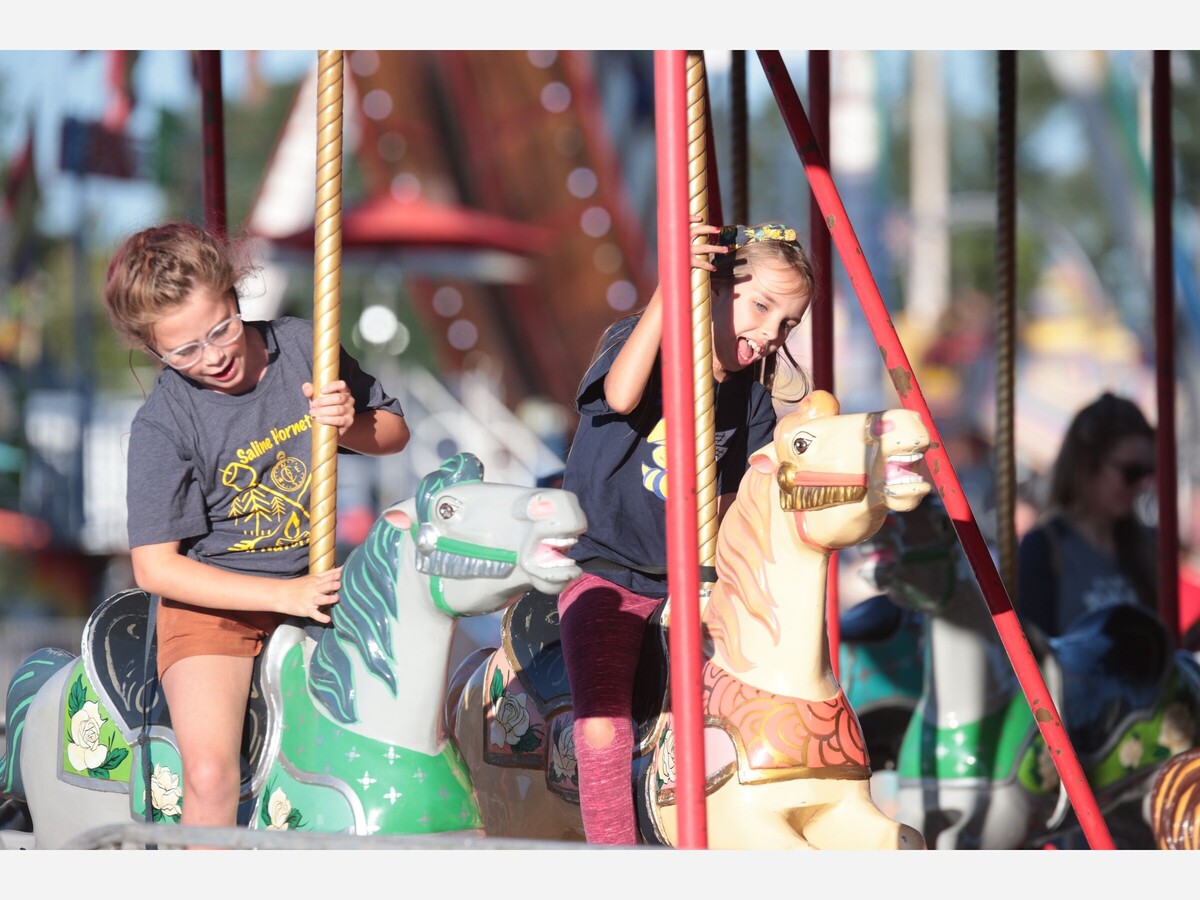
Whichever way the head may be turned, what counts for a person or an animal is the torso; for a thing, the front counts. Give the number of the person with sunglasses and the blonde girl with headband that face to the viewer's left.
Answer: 0

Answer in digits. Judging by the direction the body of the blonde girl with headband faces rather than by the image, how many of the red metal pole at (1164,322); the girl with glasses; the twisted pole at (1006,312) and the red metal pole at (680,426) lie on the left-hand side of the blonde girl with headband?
2

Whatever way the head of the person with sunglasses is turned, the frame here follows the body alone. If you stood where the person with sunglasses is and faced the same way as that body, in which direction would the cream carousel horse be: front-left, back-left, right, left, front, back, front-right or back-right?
front-right

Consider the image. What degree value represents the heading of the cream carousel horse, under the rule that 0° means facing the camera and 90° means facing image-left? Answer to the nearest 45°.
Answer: approximately 315°

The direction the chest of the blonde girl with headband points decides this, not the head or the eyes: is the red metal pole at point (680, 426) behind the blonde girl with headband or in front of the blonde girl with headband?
in front
